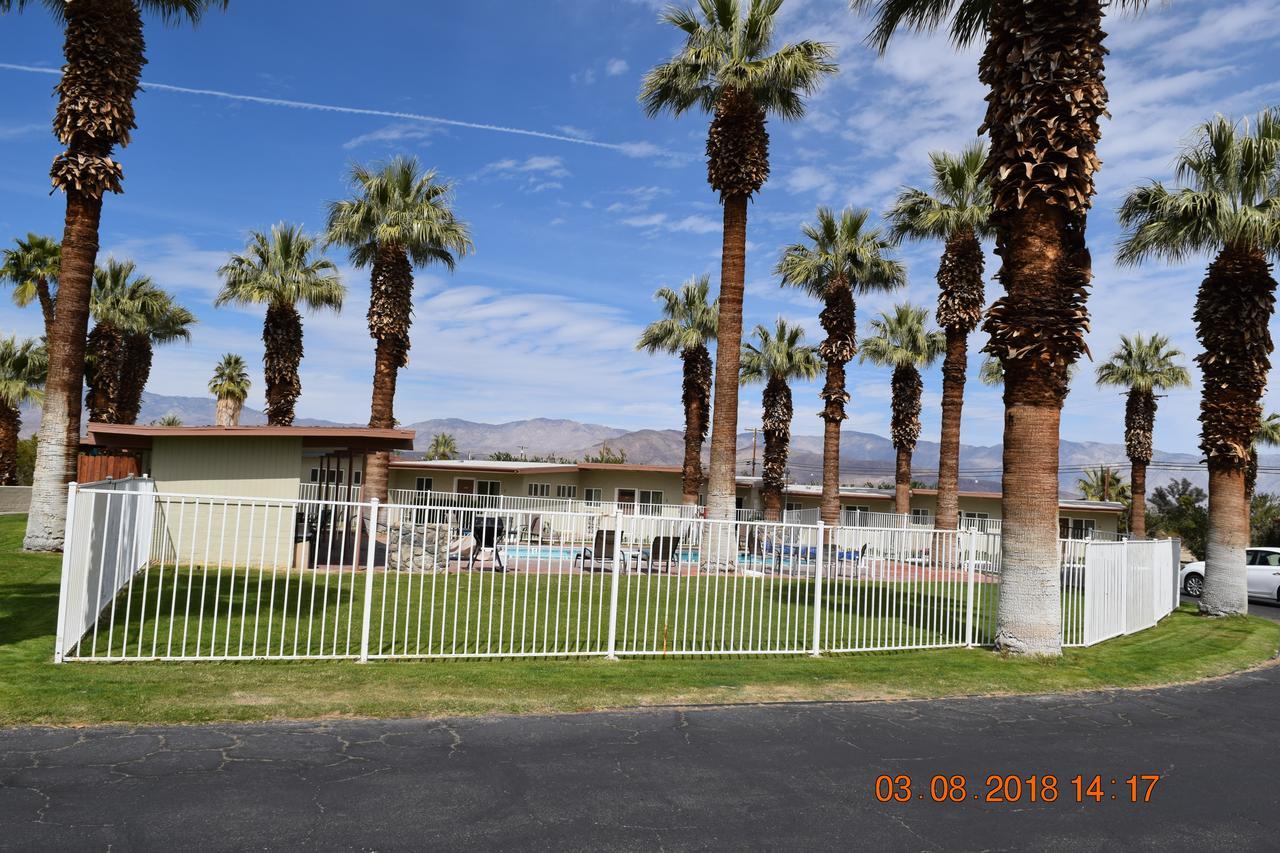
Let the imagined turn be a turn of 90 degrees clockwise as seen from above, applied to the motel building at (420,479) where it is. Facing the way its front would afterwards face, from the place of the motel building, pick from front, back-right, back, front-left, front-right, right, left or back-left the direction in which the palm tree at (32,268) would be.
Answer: front

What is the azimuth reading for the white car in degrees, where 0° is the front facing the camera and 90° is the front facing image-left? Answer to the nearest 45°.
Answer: approximately 90°

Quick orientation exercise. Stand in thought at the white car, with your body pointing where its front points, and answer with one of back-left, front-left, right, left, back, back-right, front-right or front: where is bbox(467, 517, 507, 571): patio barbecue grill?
front-left

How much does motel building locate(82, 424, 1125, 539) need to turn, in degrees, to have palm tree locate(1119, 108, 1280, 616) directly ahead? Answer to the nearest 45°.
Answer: approximately 45° to its left

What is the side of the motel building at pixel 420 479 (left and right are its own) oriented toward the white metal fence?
front
